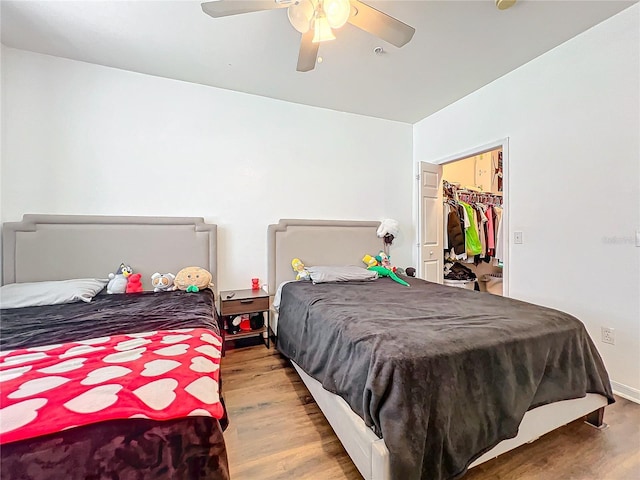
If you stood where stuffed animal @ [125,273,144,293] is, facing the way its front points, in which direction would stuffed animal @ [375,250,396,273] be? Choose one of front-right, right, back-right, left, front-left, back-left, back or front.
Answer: left

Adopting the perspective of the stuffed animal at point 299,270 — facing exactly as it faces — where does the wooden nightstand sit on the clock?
The wooden nightstand is roughly at 2 o'clock from the stuffed animal.

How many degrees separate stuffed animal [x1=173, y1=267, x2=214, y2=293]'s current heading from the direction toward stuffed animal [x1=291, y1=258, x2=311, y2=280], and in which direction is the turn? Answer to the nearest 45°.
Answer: approximately 90° to its left

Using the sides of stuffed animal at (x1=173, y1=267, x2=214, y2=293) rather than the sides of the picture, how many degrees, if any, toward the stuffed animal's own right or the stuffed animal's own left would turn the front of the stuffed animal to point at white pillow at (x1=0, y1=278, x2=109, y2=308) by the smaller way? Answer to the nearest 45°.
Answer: approximately 90° to the stuffed animal's own right

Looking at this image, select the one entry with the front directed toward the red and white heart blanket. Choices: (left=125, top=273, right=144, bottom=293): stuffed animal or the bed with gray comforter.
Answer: the stuffed animal

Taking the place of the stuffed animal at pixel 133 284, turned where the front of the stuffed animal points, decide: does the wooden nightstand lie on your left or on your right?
on your left

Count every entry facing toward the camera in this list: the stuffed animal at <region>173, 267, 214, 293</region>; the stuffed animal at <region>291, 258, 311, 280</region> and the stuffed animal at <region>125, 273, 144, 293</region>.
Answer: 3

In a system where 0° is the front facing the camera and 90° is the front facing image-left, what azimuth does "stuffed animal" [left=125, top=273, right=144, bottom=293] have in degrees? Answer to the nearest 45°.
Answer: approximately 0°

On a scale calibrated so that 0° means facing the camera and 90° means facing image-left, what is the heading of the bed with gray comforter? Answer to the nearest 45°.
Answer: approximately 315°

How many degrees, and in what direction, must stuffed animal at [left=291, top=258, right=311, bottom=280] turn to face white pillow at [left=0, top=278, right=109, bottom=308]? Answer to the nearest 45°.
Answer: approximately 45° to its right
